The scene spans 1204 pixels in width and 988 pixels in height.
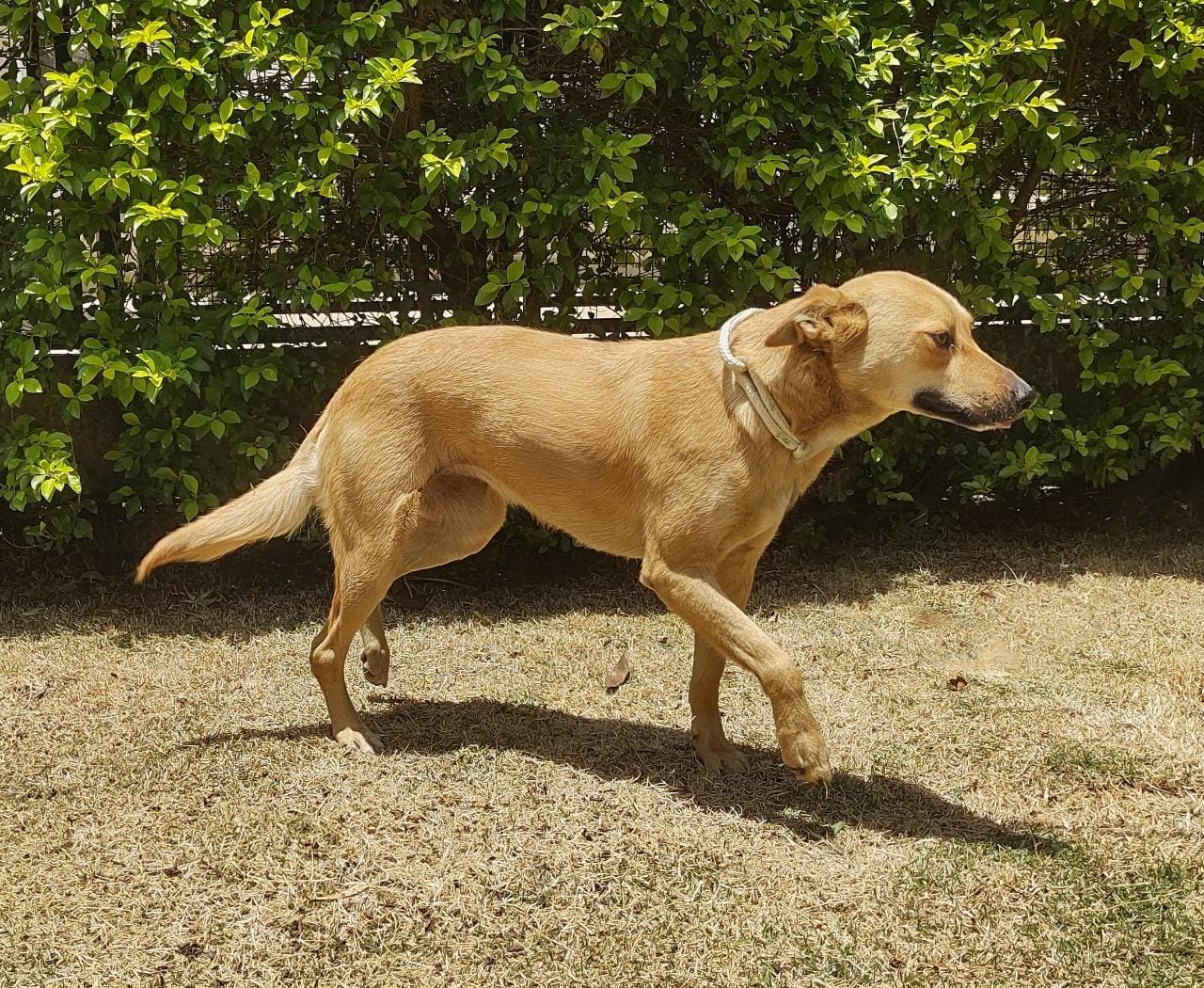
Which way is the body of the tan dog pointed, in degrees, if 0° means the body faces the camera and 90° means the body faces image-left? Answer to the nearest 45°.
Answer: approximately 270°
